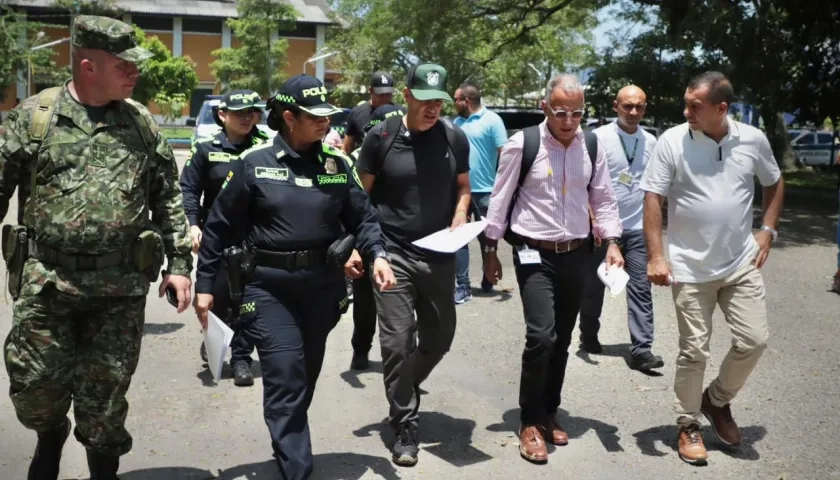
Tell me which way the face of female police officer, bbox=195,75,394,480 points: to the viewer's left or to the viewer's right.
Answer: to the viewer's right

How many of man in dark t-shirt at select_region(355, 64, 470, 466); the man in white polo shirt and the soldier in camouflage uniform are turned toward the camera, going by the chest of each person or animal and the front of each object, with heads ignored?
3

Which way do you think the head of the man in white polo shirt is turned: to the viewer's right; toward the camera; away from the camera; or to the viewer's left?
to the viewer's left

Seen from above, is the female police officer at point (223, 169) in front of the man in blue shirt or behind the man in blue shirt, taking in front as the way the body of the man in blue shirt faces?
in front

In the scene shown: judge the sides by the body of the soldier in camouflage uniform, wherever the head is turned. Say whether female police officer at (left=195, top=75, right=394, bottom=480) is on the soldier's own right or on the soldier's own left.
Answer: on the soldier's own left

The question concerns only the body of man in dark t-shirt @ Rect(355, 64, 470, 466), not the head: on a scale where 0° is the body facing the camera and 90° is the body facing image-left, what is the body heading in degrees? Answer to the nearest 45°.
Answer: approximately 0°

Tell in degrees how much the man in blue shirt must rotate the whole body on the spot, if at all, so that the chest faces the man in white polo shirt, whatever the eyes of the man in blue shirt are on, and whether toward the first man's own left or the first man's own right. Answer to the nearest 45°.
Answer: approximately 45° to the first man's own left

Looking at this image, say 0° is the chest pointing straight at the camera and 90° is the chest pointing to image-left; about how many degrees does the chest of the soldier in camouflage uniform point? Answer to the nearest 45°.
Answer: approximately 0°

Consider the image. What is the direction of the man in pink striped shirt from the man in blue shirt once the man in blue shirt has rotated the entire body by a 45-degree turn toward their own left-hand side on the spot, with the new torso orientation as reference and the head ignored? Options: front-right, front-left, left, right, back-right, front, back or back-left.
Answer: front

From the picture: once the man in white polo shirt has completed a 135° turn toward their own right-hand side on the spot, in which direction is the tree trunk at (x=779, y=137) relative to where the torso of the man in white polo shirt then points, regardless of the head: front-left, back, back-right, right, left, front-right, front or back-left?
front-right

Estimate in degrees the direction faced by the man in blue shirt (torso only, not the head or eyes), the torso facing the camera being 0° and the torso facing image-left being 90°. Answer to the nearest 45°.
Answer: approximately 45°

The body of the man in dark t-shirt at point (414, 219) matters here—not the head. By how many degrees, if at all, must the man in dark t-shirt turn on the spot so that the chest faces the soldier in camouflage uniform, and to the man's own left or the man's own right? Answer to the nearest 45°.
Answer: approximately 45° to the man's own right
